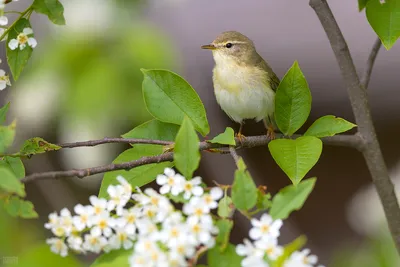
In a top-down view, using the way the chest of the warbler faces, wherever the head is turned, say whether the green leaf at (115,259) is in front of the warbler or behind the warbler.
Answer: in front

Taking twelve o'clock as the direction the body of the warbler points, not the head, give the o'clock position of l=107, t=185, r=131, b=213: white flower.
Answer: The white flower is roughly at 1 o'clock from the warbler.

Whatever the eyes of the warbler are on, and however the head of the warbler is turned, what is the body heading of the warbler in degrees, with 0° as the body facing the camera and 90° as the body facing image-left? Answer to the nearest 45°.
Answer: approximately 45°

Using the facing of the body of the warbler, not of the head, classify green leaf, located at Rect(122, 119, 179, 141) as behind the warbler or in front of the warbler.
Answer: in front

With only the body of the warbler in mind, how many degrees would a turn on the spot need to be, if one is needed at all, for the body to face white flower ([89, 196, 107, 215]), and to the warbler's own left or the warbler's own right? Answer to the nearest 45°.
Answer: approximately 45° to the warbler's own right

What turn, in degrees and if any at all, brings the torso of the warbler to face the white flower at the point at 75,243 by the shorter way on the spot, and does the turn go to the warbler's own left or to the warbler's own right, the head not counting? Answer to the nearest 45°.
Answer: approximately 45° to the warbler's own right

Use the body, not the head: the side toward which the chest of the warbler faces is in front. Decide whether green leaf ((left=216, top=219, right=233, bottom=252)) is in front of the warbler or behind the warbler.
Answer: in front

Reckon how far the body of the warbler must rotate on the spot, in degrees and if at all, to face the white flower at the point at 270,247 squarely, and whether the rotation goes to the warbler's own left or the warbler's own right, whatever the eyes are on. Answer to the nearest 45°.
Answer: approximately 45° to the warbler's own left
